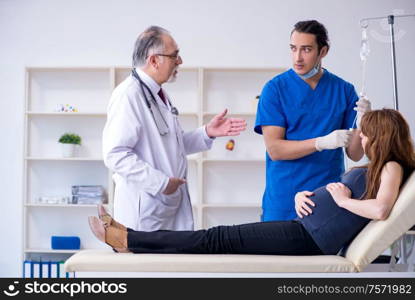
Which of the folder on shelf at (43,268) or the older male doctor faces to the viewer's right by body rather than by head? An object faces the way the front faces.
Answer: the older male doctor

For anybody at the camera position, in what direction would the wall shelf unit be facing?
facing the viewer

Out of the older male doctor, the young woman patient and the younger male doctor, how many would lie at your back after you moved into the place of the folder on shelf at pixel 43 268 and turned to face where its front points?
0

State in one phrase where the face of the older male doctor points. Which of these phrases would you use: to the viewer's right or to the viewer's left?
to the viewer's right

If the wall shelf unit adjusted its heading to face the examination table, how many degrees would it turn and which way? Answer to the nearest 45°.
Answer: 0° — it already faces it

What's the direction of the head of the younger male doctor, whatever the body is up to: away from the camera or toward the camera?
toward the camera

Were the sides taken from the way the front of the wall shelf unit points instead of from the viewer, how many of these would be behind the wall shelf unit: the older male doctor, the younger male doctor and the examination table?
0

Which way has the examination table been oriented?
to the viewer's left

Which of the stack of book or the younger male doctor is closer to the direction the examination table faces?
the stack of book

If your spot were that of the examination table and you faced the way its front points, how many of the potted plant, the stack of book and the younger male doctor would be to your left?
0

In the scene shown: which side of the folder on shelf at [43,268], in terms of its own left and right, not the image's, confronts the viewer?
front

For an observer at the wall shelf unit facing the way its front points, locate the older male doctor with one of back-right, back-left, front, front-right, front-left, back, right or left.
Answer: front

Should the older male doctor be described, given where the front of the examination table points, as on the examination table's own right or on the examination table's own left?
on the examination table's own right

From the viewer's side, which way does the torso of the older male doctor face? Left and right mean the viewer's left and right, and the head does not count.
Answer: facing to the right of the viewer

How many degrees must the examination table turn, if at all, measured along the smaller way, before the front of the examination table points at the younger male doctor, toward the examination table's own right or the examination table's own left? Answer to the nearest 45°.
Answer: approximately 90° to the examination table's own right

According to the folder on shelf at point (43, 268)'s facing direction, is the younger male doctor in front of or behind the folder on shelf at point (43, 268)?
in front
